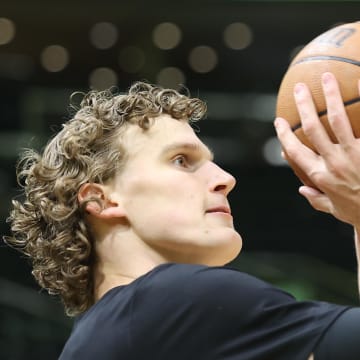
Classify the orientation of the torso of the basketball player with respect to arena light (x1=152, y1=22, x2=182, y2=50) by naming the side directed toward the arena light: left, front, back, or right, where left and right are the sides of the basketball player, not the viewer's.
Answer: left

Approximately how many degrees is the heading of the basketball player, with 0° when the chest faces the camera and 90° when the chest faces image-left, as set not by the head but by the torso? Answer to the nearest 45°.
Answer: approximately 270°

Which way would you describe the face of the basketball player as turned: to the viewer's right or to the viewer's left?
to the viewer's right
